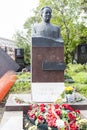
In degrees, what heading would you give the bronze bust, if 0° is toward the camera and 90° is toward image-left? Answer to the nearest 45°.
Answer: approximately 0°

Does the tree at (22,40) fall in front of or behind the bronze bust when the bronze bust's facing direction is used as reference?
behind

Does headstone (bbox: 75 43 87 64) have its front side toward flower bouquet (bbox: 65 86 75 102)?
yes

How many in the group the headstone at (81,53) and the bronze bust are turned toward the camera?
2
